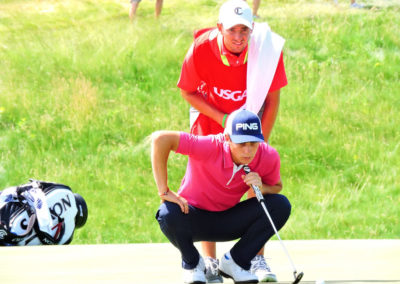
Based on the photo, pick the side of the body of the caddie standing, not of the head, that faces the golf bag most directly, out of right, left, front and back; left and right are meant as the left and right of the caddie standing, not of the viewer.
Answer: right

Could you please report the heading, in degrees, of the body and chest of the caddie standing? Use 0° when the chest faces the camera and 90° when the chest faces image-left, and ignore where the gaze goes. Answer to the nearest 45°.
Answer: approximately 0°
